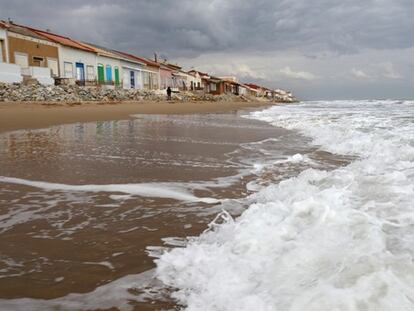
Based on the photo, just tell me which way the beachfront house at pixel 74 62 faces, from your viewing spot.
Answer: facing the viewer and to the right of the viewer

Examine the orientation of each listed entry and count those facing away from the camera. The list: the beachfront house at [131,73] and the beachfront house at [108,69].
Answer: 0

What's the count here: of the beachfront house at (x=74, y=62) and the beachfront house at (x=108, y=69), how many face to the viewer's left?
0

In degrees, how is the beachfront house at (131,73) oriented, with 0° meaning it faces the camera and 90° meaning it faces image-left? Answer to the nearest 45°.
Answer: approximately 315°

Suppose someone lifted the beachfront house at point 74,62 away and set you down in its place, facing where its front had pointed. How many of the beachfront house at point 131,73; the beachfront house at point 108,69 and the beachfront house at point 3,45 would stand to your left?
2

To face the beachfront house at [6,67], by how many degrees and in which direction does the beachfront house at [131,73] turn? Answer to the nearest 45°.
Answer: approximately 45° to its right

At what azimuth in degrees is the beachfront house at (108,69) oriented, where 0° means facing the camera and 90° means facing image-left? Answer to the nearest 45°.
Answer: approximately 315°

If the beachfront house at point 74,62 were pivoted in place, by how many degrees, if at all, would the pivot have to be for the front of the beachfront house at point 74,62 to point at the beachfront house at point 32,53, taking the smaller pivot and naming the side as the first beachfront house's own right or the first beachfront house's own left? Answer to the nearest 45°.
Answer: approximately 90° to the first beachfront house's own right

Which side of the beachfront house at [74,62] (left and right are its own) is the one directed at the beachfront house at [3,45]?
right

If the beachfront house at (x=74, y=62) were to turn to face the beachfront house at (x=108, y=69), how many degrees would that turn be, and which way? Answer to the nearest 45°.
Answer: approximately 90° to its left
